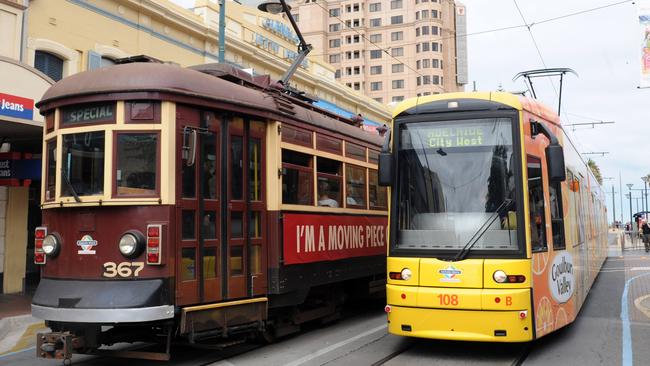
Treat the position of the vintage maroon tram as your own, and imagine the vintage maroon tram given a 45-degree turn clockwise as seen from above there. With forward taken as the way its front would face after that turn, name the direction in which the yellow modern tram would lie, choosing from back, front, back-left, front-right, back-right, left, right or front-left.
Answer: back

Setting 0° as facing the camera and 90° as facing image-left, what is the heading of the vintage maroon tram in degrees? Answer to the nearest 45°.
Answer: approximately 45°

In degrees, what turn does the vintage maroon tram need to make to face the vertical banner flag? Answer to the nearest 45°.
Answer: approximately 180°

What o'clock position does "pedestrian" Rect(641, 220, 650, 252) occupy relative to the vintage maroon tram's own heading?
The pedestrian is roughly at 6 o'clock from the vintage maroon tram.
